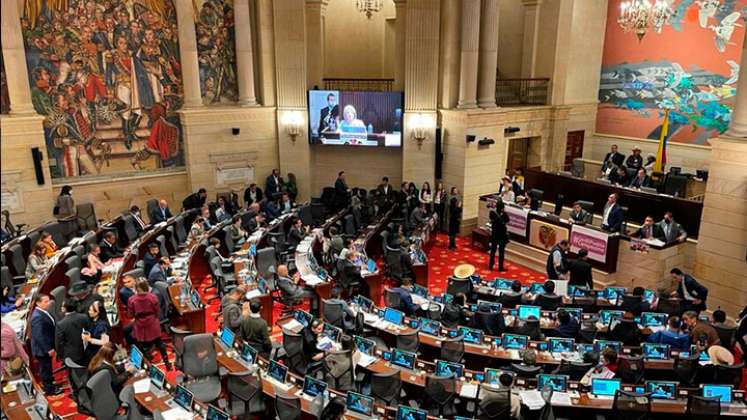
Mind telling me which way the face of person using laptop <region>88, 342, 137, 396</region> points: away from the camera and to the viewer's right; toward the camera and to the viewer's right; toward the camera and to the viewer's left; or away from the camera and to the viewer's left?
away from the camera and to the viewer's right

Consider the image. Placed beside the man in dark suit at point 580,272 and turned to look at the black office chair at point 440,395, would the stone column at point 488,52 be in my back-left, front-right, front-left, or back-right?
back-right

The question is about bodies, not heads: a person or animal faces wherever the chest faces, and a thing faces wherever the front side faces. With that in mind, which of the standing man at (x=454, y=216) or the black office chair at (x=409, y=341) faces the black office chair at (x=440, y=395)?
the standing man

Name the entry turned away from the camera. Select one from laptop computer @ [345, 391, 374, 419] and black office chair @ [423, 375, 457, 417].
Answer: the black office chair

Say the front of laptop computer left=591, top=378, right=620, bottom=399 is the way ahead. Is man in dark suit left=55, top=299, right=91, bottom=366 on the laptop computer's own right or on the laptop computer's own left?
on the laptop computer's own right

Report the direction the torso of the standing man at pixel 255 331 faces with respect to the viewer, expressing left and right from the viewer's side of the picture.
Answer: facing away from the viewer and to the right of the viewer

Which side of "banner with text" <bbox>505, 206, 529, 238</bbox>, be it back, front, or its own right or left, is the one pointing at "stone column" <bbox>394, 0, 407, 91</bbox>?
right

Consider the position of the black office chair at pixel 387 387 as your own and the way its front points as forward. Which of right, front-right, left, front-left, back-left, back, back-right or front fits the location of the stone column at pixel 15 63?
left

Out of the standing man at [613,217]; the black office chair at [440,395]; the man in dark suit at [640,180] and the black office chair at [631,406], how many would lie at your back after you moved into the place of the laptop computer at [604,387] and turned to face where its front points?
2

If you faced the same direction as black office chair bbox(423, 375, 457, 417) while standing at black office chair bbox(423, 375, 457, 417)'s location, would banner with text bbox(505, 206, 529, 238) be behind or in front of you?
in front

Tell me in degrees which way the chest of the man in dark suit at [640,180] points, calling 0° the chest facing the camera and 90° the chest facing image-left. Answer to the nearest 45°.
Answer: approximately 45°

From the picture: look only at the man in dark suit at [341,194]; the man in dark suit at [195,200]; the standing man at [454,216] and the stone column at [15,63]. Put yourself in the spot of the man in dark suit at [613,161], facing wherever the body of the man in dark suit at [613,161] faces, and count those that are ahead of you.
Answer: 4
